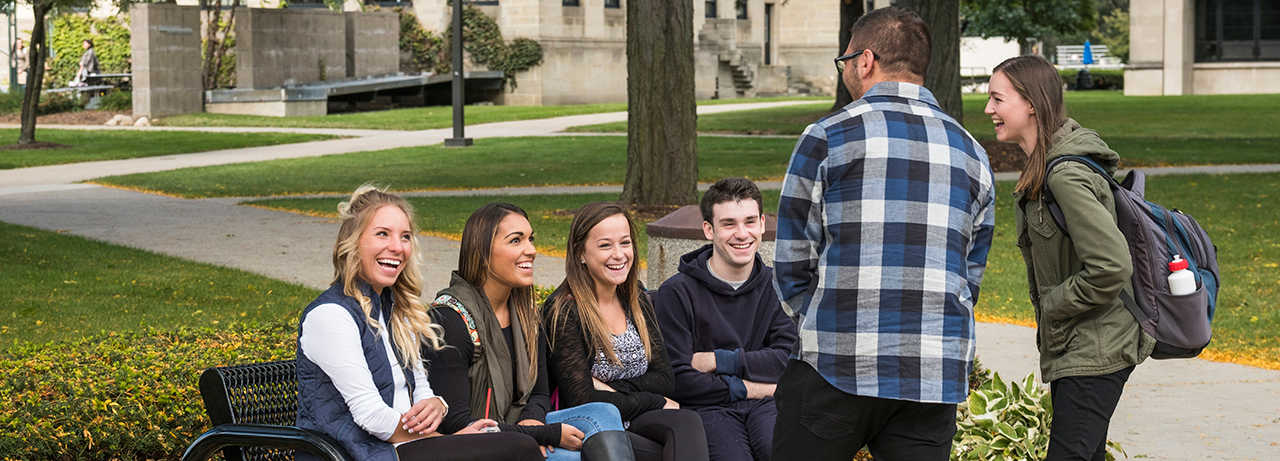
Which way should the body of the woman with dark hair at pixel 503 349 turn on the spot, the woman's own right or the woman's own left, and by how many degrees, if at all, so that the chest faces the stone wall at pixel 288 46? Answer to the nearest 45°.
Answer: approximately 135° to the woman's own left

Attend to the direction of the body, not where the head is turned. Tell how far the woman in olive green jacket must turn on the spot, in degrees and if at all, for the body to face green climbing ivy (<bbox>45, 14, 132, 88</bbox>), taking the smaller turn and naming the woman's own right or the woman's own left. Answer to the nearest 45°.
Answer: approximately 45° to the woman's own right

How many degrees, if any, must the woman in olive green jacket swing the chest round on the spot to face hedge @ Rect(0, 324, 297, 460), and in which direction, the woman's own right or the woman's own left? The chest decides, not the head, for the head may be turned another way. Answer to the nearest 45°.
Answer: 0° — they already face it

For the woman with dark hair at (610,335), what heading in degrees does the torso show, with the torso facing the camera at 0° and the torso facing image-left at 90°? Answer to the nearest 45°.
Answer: approximately 315°

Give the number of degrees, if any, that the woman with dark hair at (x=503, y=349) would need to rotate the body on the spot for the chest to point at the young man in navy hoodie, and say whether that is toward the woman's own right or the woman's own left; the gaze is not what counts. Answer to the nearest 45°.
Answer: approximately 90° to the woman's own left

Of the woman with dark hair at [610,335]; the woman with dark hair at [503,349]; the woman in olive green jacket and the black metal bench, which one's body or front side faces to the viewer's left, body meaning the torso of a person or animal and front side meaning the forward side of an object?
the woman in olive green jacket

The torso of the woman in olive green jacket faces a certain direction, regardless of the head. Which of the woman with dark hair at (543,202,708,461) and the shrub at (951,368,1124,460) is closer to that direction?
the woman with dark hair

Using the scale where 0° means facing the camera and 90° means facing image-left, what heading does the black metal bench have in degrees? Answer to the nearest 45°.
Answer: approximately 315°

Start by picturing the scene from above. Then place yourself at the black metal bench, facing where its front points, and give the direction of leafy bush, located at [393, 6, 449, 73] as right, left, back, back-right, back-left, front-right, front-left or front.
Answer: back-left

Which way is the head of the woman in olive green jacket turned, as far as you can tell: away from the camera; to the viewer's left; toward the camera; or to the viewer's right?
to the viewer's left

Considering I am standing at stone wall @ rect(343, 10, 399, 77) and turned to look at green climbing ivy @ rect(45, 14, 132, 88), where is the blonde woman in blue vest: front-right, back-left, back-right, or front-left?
back-left

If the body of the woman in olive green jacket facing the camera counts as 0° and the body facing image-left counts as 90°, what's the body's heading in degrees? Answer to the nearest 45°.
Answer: approximately 90°
